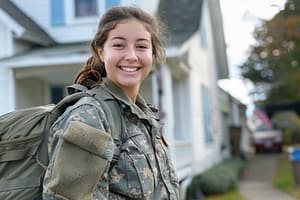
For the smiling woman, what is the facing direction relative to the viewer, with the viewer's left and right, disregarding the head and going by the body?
facing the viewer and to the right of the viewer

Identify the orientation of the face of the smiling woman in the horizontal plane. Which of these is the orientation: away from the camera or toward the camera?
toward the camera

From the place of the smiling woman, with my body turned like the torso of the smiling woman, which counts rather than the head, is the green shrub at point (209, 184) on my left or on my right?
on my left

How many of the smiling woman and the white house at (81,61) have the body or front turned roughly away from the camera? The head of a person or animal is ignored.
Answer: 0
